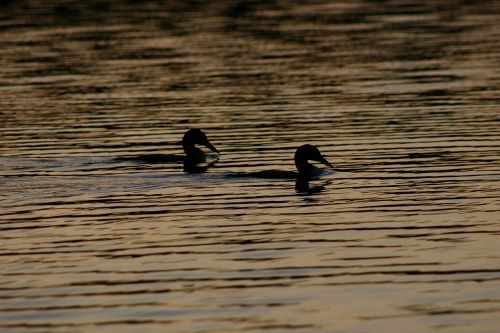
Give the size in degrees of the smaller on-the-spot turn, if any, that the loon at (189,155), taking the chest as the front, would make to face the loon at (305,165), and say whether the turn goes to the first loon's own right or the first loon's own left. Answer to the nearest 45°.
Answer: approximately 45° to the first loon's own right

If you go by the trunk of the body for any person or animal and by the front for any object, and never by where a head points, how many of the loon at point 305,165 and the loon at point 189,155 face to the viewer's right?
2

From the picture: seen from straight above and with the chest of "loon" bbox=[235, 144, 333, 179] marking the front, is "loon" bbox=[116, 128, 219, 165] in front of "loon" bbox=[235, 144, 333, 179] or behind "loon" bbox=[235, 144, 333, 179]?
behind

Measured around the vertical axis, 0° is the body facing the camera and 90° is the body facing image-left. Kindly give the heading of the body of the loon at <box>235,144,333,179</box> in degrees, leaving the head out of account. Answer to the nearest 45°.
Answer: approximately 270°

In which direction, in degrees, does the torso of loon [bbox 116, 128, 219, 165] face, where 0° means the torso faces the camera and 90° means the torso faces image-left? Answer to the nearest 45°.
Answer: approximately 270°
